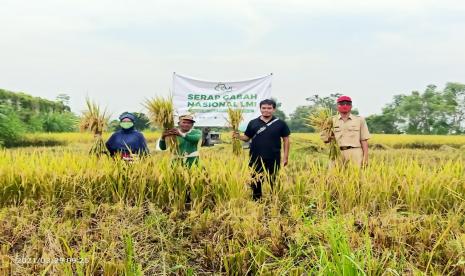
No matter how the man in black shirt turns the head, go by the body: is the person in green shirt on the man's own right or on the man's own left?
on the man's own right

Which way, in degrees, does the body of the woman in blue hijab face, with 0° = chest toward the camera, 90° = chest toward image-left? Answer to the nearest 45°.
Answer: approximately 0°

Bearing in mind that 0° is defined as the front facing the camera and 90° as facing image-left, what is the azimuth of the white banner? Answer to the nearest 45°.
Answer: approximately 0°

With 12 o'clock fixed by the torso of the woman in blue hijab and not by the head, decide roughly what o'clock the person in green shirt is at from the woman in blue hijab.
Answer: The person in green shirt is roughly at 10 o'clock from the woman in blue hijab.

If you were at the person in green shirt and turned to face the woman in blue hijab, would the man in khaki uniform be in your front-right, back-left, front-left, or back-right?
back-right

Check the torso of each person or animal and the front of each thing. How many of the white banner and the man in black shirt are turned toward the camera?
2
